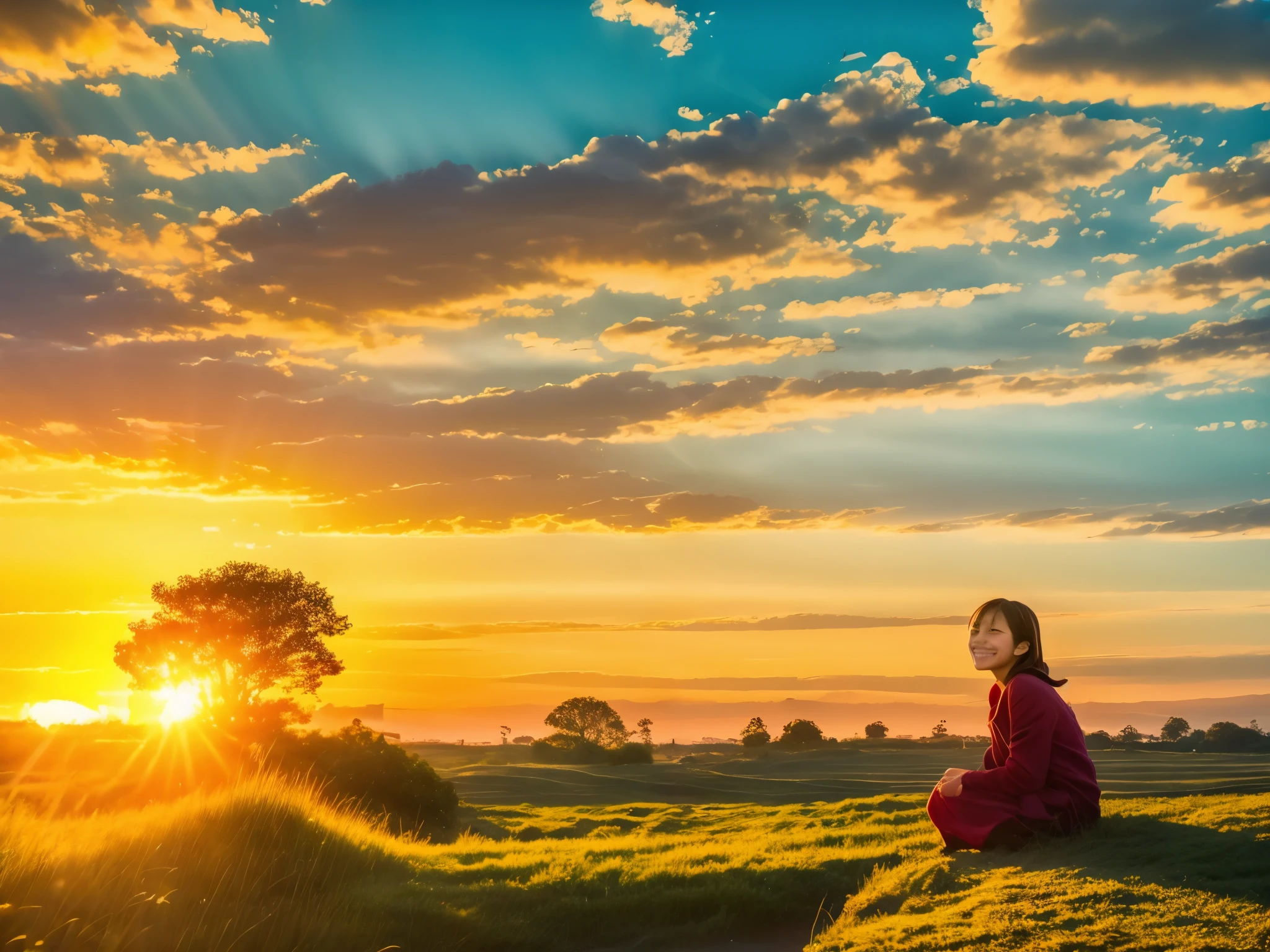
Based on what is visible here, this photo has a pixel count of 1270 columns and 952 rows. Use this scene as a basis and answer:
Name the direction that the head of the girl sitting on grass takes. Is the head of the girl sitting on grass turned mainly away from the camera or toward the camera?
toward the camera

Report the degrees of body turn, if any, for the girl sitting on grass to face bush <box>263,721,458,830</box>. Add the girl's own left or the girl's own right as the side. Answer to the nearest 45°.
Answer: approximately 45° to the girl's own right

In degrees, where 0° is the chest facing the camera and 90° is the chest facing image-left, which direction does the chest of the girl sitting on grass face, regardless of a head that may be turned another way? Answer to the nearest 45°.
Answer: approximately 90°
